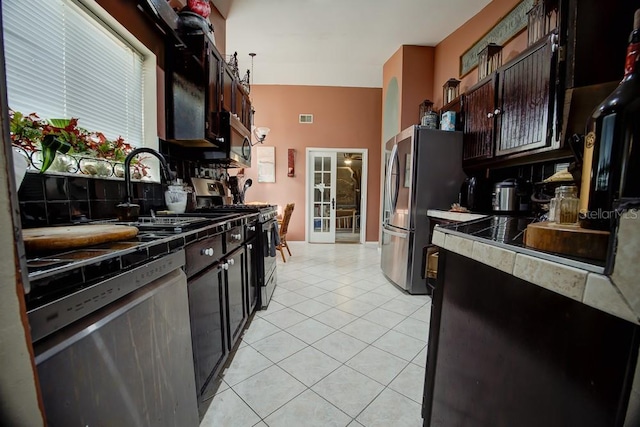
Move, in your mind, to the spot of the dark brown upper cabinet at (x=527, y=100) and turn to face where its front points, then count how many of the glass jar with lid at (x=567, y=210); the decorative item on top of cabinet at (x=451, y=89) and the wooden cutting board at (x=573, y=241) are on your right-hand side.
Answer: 1

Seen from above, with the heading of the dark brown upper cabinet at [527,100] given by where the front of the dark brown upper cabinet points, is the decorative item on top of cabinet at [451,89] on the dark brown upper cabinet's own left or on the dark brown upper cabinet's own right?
on the dark brown upper cabinet's own right

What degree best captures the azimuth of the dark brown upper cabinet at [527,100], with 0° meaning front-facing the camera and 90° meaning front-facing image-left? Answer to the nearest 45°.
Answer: approximately 45°

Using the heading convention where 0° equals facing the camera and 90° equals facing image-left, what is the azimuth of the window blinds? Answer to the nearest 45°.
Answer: approximately 315°

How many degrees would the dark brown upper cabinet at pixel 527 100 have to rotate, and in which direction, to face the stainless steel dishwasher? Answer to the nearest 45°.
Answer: approximately 45° to its left

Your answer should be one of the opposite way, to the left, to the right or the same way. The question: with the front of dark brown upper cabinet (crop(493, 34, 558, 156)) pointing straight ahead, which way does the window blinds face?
the opposite way

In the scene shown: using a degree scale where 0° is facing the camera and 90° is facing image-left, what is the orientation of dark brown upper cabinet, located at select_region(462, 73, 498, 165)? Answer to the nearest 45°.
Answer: approximately 45°

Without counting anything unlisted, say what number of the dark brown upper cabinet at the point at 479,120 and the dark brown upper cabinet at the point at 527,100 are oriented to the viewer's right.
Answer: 0

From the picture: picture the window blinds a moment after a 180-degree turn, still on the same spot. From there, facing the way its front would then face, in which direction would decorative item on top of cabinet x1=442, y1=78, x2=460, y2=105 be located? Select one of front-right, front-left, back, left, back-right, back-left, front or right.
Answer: back-right

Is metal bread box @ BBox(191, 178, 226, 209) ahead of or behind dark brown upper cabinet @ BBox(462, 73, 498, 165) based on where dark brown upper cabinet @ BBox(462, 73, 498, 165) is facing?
ahead

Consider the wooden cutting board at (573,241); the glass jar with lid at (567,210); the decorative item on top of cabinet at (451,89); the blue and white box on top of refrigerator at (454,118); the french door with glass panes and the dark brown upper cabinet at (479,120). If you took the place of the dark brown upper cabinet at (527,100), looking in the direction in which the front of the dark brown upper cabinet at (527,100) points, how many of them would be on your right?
4

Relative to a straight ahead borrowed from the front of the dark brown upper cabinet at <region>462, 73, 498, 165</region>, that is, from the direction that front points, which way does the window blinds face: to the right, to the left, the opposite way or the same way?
the opposite way

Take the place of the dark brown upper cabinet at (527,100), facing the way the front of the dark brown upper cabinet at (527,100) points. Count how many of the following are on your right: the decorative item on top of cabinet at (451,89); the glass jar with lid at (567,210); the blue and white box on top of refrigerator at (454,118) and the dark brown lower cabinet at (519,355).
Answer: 2

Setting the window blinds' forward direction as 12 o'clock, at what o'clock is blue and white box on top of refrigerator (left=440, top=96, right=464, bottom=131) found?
The blue and white box on top of refrigerator is roughly at 11 o'clock from the window blinds.

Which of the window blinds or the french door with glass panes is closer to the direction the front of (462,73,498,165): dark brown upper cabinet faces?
the window blinds
